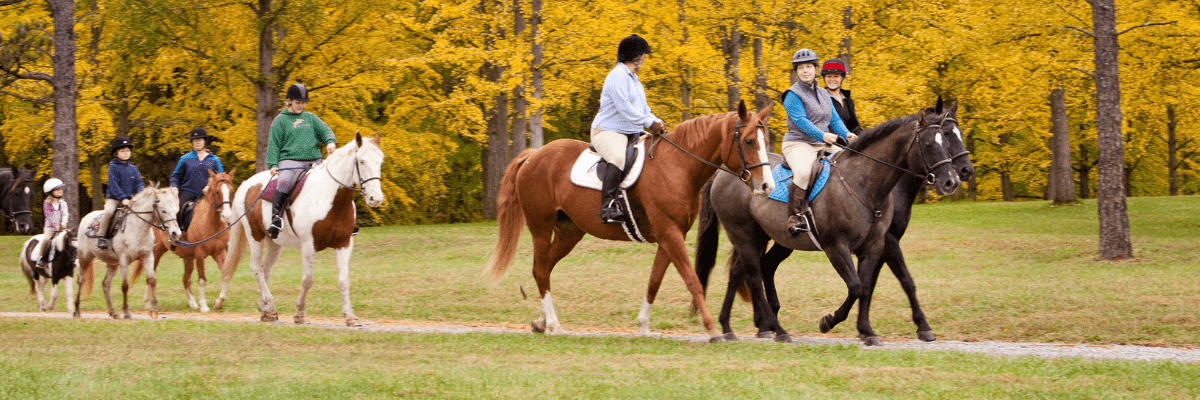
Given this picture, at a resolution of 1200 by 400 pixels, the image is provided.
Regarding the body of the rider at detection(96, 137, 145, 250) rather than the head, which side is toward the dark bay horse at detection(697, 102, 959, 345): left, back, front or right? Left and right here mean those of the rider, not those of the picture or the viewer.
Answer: front

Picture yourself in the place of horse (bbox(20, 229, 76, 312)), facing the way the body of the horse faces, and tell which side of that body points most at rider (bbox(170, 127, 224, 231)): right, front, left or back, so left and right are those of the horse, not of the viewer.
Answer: front

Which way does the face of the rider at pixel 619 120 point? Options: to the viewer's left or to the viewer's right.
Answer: to the viewer's right

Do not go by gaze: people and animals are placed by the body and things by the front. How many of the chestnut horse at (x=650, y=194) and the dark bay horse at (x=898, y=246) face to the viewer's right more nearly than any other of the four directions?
2

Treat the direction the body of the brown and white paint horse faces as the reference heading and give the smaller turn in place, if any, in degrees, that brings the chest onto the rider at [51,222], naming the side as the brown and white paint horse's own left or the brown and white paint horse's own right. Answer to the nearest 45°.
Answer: approximately 180°

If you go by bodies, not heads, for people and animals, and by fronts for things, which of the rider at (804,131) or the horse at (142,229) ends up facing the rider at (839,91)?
the horse

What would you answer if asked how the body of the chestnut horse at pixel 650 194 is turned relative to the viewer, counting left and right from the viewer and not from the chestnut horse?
facing to the right of the viewer

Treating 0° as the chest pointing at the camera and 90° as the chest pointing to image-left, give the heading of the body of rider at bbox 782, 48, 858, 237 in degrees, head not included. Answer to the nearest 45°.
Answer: approximately 315°

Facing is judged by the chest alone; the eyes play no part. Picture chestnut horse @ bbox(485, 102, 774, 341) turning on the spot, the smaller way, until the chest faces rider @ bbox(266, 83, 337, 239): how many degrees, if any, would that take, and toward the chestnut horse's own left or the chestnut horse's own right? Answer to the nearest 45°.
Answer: approximately 135° to the chestnut horse's own left

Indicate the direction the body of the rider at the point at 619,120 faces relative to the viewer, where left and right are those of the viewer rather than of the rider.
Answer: facing to the right of the viewer

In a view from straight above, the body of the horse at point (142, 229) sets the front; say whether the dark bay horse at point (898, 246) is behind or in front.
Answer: in front

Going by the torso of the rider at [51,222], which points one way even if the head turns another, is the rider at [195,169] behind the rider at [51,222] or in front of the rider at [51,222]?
in front

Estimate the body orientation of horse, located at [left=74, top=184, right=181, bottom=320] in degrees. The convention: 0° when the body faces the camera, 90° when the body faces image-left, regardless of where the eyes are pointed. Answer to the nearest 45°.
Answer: approximately 315°

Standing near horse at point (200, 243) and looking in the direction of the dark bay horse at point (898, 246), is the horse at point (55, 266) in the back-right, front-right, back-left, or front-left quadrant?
back-right

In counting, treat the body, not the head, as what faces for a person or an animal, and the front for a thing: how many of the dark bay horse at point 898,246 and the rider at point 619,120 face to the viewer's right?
2

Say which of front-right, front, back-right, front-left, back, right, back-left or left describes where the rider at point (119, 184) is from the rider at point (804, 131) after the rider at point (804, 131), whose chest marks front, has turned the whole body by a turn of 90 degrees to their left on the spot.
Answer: back-left
